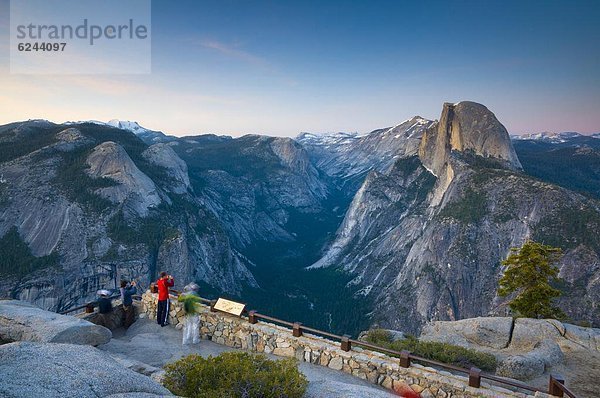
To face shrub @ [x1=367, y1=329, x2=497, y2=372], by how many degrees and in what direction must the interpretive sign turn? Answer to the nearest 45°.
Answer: approximately 135° to its left

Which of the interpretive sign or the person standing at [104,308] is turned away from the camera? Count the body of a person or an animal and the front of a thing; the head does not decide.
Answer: the person standing

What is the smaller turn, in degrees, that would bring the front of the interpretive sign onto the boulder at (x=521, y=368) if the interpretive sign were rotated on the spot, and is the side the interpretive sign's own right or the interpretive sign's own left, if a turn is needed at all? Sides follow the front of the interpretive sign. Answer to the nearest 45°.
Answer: approximately 135° to the interpretive sign's own left

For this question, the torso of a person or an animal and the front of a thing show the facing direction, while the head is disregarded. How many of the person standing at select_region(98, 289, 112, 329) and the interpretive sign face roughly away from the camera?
1

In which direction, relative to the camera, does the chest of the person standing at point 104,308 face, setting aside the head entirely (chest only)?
away from the camera

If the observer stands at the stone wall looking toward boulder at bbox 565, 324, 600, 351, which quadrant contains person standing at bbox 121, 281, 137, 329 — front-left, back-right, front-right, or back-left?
back-left

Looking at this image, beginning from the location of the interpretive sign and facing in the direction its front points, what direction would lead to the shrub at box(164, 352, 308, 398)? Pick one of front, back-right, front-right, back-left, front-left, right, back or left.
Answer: front-left

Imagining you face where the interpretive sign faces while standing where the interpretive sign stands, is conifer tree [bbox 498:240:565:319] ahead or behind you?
behind

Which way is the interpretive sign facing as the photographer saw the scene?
facing the viewer and to the left of the viewer

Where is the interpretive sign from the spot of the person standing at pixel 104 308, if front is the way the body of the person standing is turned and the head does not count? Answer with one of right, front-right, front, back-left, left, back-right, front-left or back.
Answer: back-right

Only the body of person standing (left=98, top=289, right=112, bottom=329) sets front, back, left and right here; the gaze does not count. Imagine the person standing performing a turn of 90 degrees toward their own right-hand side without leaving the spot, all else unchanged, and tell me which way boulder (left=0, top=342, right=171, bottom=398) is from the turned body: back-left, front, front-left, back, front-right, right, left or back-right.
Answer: right

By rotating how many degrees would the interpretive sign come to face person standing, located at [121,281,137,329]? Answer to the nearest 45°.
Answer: approximately 90° to its right

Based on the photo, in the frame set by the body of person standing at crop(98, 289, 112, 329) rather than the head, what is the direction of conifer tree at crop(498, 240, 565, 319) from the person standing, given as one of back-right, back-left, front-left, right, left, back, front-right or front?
right
